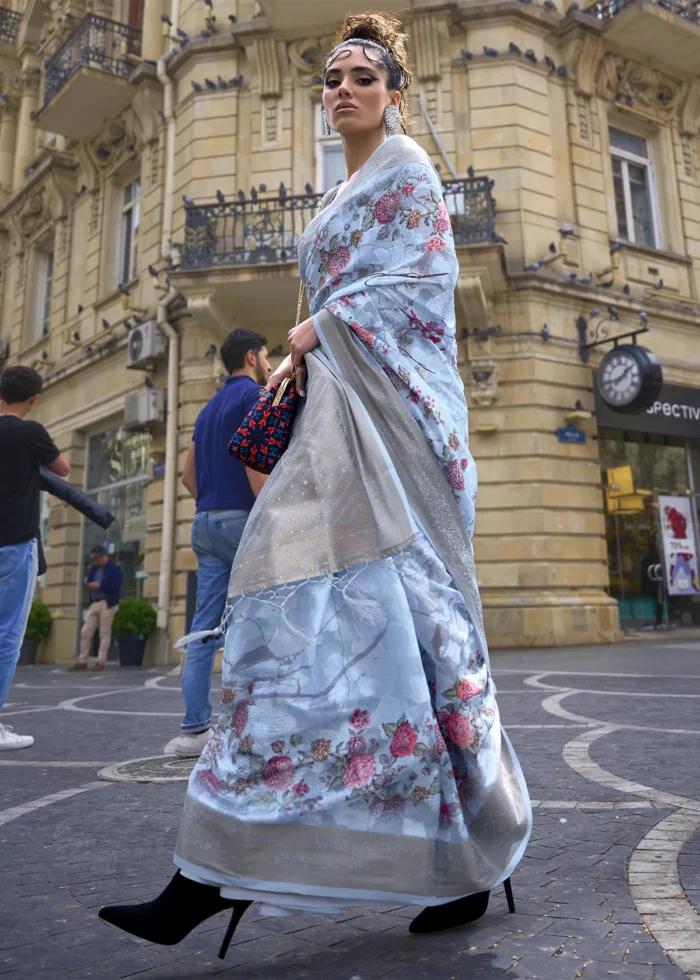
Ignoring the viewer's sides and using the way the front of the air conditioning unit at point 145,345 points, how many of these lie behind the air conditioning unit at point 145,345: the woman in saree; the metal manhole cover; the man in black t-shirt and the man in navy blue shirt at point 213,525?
0

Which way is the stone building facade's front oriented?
toward the camera

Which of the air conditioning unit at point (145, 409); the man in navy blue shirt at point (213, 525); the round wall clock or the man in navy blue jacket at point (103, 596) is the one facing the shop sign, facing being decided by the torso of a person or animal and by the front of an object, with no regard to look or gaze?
the man in navy blue shirt at point (213, 525)

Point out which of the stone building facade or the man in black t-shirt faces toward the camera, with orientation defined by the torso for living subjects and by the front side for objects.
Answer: the stone building facade

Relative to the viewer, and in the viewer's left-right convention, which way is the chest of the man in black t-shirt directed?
facing away from the viewer and to the right of the viewer

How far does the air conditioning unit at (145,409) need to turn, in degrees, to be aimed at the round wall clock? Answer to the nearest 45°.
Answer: approximately 90° to its left

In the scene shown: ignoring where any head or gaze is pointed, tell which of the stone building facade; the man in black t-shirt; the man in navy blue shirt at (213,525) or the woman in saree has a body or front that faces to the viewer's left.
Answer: the woman in saree

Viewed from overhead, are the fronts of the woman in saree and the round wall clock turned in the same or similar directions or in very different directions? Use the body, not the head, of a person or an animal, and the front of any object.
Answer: same or similar directions

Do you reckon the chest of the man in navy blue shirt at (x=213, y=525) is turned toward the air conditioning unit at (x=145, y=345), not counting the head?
no

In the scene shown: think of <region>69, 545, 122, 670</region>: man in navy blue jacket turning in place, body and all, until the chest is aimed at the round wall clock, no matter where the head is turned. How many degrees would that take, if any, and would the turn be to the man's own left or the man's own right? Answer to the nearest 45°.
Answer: approximately 90° to the man's own left

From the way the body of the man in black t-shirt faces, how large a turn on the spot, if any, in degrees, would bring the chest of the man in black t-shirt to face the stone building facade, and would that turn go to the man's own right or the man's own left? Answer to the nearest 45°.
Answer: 0° — they already face it

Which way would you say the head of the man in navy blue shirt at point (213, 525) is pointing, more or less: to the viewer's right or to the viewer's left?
to the viewer's right

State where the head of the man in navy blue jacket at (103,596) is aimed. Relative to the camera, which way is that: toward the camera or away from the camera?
toward the camera

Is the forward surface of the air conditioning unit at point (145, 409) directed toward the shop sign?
no
